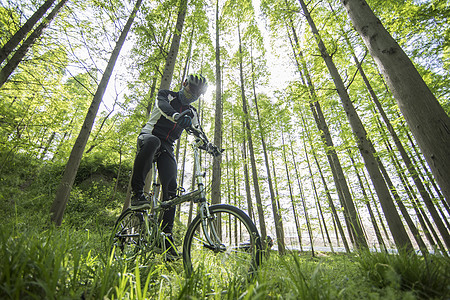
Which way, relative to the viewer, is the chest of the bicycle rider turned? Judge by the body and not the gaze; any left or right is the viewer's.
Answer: facing the viewer and to the right of the viewer

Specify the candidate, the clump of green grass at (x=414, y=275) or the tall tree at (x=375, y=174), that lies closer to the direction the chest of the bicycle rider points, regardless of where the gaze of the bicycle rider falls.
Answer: the clump of green grass

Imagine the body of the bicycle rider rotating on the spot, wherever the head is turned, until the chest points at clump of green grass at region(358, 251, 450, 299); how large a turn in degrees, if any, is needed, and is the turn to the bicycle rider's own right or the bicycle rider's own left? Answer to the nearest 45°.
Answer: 0° — they already face it

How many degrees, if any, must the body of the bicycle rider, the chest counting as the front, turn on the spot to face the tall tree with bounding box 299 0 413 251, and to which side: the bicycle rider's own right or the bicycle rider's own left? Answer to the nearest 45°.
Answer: approximately 45° to the bicycle rider's own left
